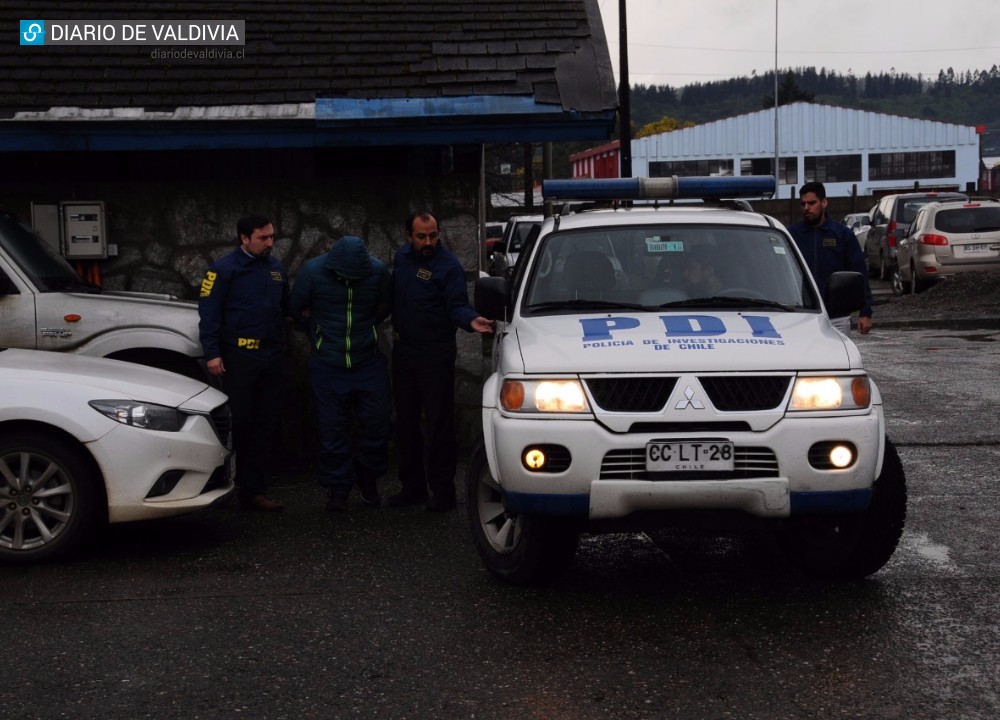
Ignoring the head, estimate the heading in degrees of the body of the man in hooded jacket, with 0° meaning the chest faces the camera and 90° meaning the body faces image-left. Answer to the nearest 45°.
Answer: approximately 0°

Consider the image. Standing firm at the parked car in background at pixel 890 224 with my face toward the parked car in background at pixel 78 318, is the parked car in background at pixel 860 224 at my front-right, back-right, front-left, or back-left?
back-right

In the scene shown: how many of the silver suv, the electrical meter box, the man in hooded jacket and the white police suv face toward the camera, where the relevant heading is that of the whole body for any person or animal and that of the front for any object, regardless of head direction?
3

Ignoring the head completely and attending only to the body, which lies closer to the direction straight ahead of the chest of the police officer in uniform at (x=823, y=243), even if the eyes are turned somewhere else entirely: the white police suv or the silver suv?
the white police suv

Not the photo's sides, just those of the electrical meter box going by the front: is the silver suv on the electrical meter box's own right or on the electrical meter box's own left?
on the electrical meter box's own left

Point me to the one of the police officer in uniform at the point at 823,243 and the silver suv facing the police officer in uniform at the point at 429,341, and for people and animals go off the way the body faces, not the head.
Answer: the police officer in uniform at the point at 823,243

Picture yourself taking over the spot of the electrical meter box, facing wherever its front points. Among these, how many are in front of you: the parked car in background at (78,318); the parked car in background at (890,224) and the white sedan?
2

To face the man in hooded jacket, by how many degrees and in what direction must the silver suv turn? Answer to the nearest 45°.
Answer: approximately 135° to its left

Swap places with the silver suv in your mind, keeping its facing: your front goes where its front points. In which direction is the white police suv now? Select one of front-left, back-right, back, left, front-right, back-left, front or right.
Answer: back-left
